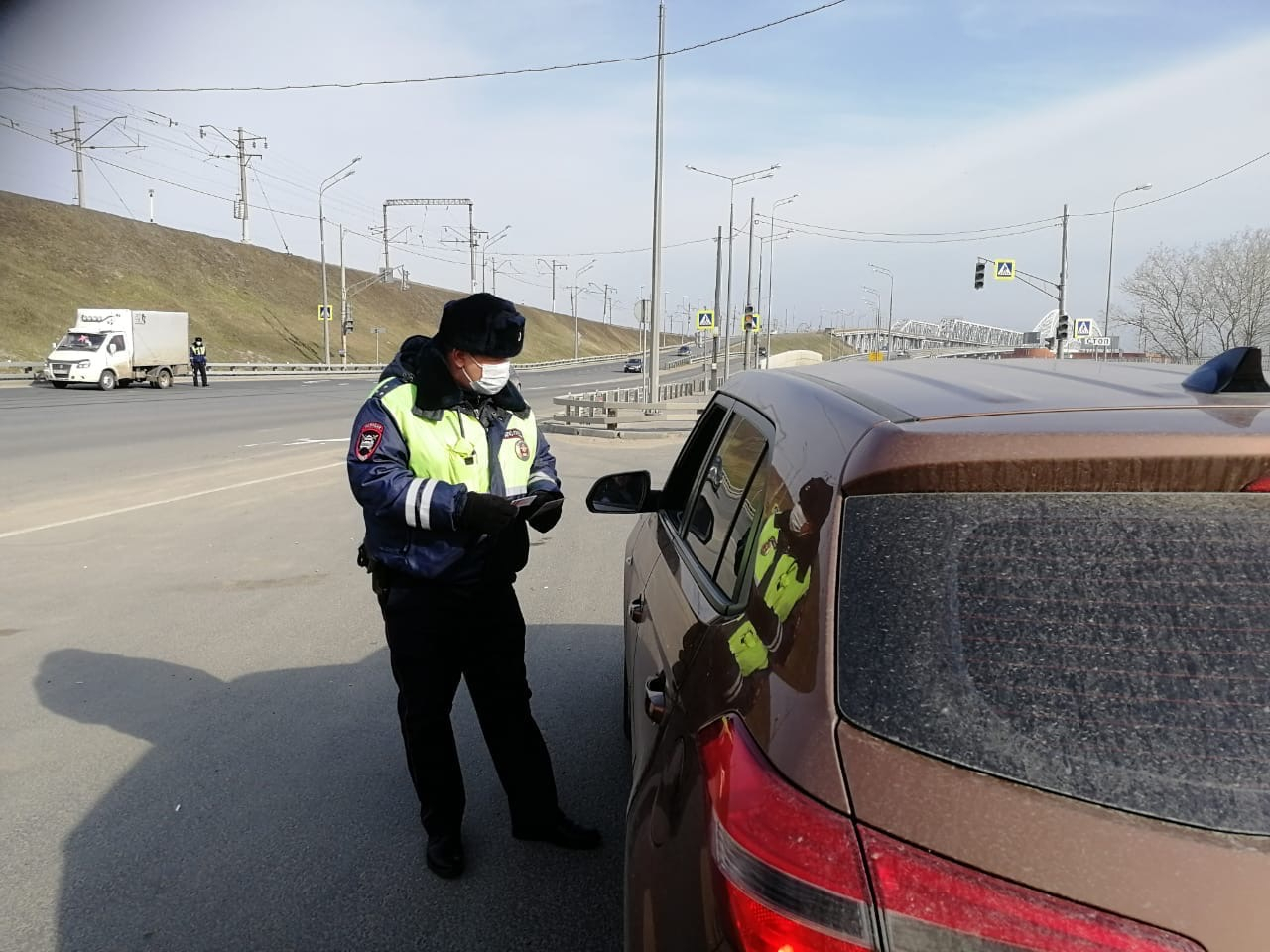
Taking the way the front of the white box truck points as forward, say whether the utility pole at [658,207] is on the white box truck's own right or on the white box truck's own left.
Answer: on the white box truck's own left

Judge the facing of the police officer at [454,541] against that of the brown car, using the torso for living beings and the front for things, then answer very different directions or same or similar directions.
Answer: very different directions

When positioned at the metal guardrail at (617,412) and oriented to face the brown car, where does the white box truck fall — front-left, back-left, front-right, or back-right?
back-right

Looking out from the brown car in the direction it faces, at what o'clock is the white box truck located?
The white box truck is roughly at 12 o'clock from the brown car.

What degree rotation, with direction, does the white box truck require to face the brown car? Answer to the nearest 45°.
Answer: approximately 45° to its left

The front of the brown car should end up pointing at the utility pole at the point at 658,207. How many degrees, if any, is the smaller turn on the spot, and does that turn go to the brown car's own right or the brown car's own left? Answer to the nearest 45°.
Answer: approximately 45° to the brown car's own right
